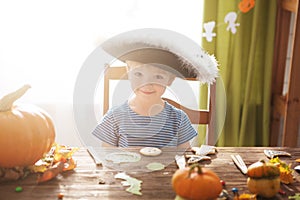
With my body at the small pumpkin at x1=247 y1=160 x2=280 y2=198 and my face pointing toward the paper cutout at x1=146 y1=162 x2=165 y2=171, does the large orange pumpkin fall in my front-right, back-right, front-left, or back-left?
front-left

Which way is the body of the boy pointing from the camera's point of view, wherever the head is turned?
toward the camera

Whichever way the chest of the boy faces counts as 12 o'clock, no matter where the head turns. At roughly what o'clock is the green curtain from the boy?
The green curtain is roughly at 7 o'clock from the boy.

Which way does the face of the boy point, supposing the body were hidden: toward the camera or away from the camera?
toward the camera

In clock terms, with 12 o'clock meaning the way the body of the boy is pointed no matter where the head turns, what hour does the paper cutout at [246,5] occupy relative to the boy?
The paper cutout is roughly at 7 o'clock from the boy.

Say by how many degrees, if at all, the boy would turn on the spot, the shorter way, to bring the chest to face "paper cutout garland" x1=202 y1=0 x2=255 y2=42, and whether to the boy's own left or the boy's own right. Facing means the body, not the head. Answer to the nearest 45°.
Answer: approximately 135° to the boy's own left
